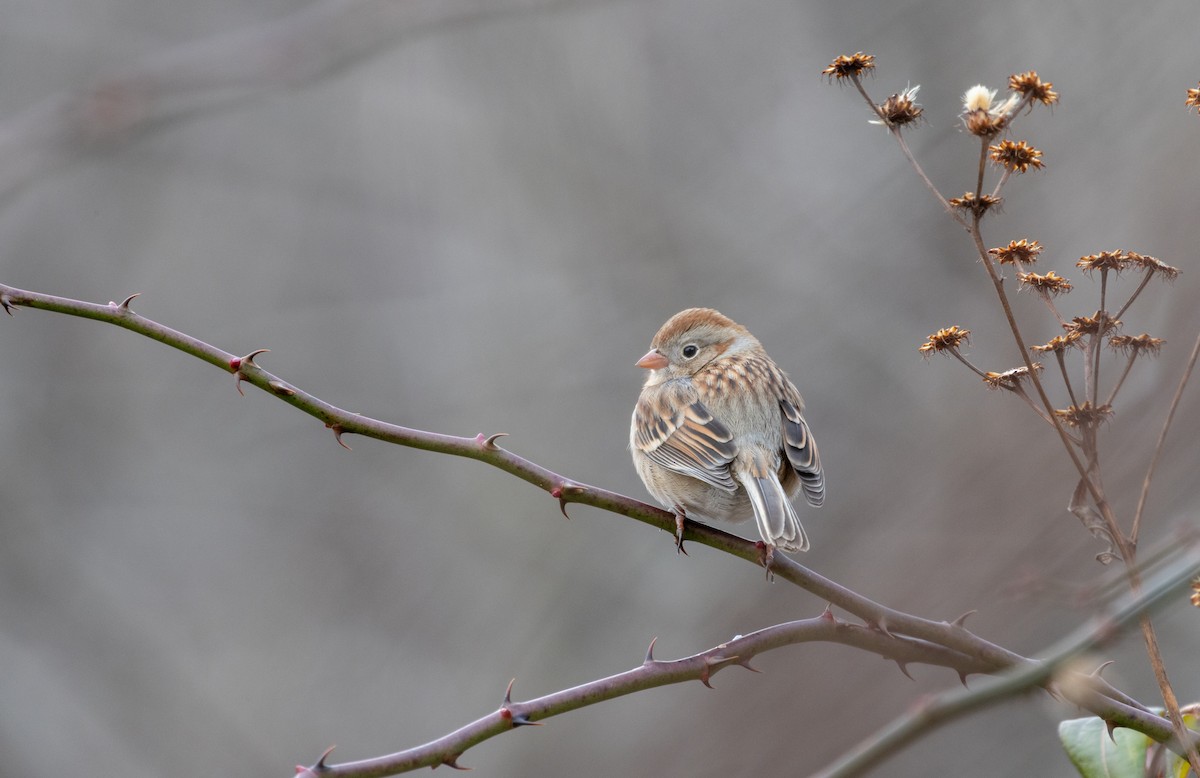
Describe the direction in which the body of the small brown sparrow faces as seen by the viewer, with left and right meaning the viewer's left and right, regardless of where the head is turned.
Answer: facing away from the viewer and to the left of the viewer
